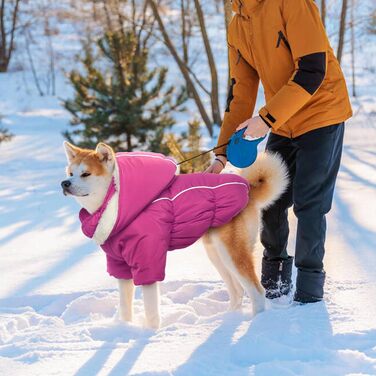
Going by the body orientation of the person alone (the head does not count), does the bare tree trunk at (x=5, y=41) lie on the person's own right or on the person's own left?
on the person's own right

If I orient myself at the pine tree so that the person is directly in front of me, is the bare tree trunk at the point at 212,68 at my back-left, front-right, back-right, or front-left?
back-left

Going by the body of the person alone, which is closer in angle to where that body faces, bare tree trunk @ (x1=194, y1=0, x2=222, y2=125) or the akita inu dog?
the akita inu dog

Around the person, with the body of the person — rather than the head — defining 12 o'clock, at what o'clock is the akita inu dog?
The akita inu dog is roughly at 1 o'clock from the person.

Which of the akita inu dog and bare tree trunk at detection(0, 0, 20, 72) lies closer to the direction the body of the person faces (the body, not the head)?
the akita inu dog

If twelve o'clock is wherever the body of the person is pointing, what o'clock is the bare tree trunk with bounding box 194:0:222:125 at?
The bare tree trunk is roughly at 4 o'clock from the person.

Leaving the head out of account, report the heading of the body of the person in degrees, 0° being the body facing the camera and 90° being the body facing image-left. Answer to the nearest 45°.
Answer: approximately 45°
